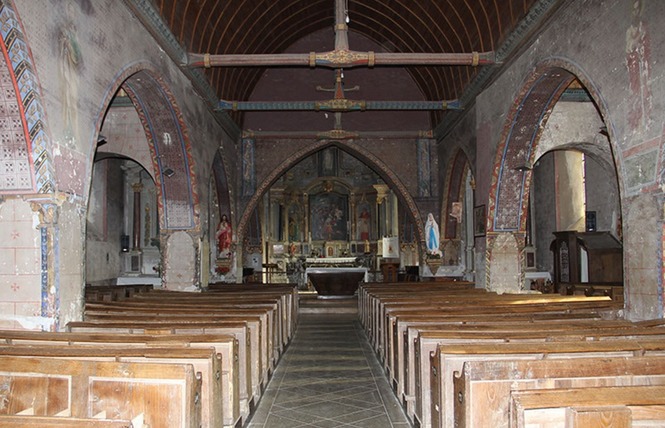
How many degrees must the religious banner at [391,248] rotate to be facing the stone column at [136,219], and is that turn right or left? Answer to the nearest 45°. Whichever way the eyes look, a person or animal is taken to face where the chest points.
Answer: approximately 45° to its right

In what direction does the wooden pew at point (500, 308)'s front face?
away from the camera

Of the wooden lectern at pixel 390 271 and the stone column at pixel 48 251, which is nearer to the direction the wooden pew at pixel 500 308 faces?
the wooden lectern

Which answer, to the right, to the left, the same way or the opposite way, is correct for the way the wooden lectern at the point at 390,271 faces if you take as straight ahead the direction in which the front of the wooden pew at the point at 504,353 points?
the opposite way

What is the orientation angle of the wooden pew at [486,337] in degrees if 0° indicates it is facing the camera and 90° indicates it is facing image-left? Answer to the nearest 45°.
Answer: approximately 180°

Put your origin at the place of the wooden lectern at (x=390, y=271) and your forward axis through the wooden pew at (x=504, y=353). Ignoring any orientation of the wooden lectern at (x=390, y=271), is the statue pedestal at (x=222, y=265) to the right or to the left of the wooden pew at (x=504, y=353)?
right

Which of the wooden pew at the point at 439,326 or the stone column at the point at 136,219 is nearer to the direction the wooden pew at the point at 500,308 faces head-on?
the stone column

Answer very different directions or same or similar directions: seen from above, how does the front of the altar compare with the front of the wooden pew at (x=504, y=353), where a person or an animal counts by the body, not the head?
very different directions

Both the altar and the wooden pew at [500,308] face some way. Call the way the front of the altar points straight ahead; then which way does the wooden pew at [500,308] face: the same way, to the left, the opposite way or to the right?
the opposite way

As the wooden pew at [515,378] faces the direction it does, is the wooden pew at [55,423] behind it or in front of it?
behind

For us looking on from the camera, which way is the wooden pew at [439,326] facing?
facing away from the viewer

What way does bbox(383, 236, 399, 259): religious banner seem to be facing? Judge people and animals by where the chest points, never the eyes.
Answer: toward the camera

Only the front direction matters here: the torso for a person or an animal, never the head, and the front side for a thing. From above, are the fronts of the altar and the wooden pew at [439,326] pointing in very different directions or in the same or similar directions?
very different directions

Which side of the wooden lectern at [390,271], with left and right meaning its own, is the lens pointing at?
front

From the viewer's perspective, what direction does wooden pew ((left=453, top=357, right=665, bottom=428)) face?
away from the camera

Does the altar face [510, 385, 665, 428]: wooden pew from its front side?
yes

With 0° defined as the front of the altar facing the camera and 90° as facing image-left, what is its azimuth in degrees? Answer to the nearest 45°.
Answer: approximately 0°
